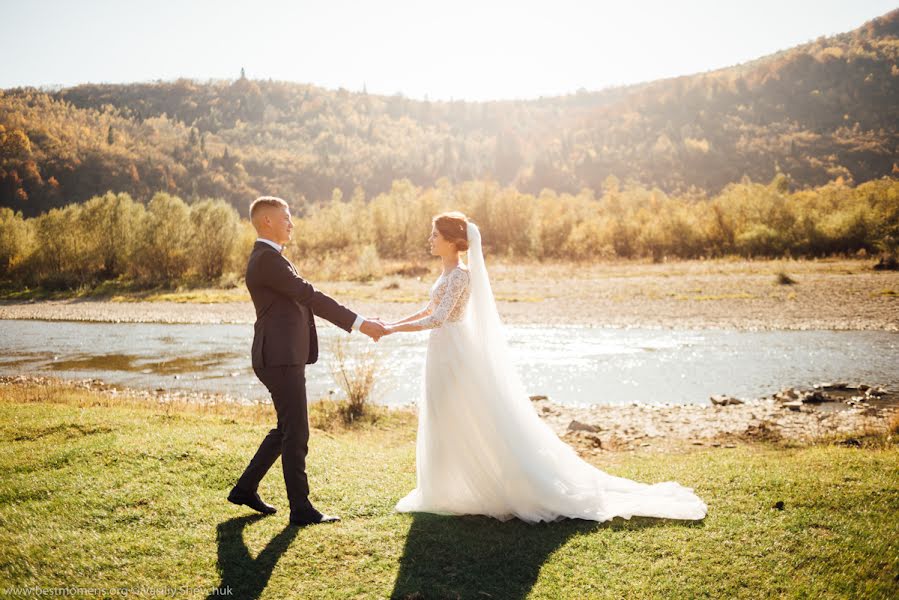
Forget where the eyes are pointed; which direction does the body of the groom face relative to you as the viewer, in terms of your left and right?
facing to the right of the viewer

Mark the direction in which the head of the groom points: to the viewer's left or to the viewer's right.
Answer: to the viewer's right

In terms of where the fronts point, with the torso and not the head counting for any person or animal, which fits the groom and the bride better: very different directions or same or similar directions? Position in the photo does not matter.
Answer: very different directions

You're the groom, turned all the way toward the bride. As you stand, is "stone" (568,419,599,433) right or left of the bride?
left

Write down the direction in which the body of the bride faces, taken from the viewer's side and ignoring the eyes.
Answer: to the viewer's left

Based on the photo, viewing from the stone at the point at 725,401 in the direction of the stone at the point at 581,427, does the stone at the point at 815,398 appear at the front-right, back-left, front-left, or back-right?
back-left

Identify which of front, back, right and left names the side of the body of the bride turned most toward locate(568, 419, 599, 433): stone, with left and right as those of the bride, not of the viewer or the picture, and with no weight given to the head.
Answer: right

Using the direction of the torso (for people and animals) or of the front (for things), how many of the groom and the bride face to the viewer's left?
1

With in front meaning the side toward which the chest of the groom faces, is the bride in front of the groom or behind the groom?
in front

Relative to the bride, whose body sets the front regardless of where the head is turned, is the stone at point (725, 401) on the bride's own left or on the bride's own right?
on the bride's own right

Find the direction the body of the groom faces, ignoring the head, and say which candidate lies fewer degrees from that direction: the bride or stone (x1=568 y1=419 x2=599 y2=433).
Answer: the bride
